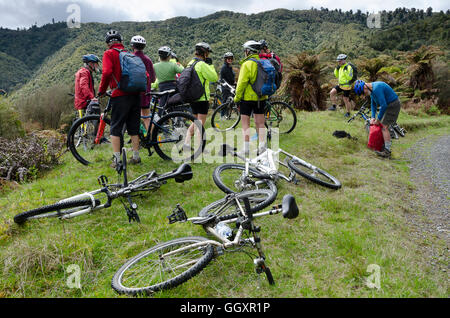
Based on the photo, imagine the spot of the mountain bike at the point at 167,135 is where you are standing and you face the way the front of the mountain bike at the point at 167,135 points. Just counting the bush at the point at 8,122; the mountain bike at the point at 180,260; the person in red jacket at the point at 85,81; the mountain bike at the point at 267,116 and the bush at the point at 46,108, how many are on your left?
1

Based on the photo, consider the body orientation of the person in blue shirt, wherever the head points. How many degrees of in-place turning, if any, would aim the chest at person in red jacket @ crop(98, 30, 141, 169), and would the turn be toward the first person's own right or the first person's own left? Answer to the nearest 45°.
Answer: approximately 45° to the first person's own left

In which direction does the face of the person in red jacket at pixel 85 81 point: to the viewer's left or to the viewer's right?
to the viewer's right

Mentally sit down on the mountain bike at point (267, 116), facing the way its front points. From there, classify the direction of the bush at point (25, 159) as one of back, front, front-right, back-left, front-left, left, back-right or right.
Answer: front-left

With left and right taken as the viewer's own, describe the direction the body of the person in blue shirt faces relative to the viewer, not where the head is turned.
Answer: facing to the left of the viewer

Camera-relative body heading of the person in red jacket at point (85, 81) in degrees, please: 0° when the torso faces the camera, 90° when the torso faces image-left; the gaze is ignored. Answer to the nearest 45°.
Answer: approximately 270°

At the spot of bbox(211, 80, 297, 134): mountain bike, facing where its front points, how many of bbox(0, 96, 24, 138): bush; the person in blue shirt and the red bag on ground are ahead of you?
1

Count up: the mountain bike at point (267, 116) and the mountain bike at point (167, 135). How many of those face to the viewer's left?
2

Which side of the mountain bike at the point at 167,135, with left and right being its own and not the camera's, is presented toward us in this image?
left

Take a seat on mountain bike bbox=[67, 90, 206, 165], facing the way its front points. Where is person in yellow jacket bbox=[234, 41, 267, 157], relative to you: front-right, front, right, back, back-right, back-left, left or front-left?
back
